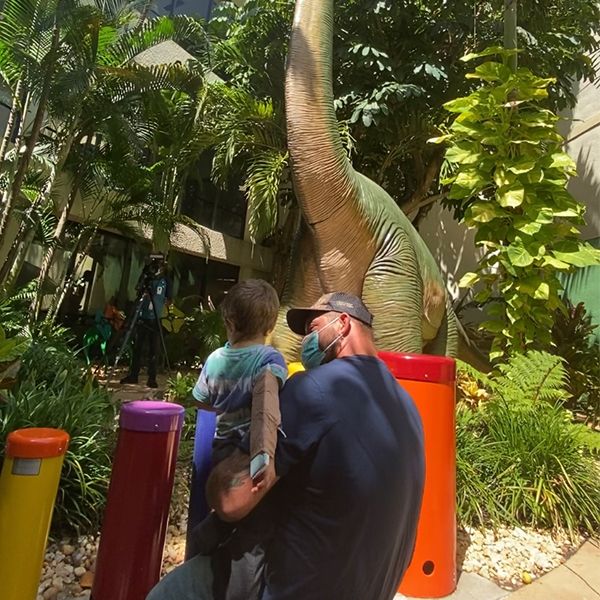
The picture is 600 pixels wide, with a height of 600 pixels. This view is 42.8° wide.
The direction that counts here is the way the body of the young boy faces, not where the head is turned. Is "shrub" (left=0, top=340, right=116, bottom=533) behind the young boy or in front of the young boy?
in front

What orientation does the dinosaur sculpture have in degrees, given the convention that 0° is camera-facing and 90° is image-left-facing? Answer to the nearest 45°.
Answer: approximately 45°

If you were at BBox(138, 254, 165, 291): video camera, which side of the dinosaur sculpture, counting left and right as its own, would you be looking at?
right

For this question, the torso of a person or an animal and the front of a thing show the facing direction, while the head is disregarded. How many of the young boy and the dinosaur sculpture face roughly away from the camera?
1

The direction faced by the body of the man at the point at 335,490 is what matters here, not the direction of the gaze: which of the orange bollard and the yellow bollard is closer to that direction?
the yellow bollard

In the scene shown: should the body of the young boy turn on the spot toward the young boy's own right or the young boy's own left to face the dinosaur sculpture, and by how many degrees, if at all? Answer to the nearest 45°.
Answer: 0° — they already face it

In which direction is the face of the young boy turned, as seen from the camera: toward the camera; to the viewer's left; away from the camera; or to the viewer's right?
away from the camera

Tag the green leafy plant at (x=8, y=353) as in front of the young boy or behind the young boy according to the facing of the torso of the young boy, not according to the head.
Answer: in front

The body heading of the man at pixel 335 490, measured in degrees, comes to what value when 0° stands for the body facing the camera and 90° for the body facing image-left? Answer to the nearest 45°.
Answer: approximately 135°

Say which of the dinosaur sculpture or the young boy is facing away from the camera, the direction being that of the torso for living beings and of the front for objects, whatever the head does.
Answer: the young boy

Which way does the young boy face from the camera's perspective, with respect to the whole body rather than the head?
away from the camera

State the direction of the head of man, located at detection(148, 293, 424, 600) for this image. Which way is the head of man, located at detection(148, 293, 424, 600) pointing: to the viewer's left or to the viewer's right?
to the viewer's left
